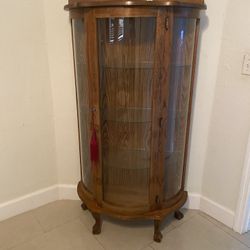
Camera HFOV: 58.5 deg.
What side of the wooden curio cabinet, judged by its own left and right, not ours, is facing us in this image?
front
